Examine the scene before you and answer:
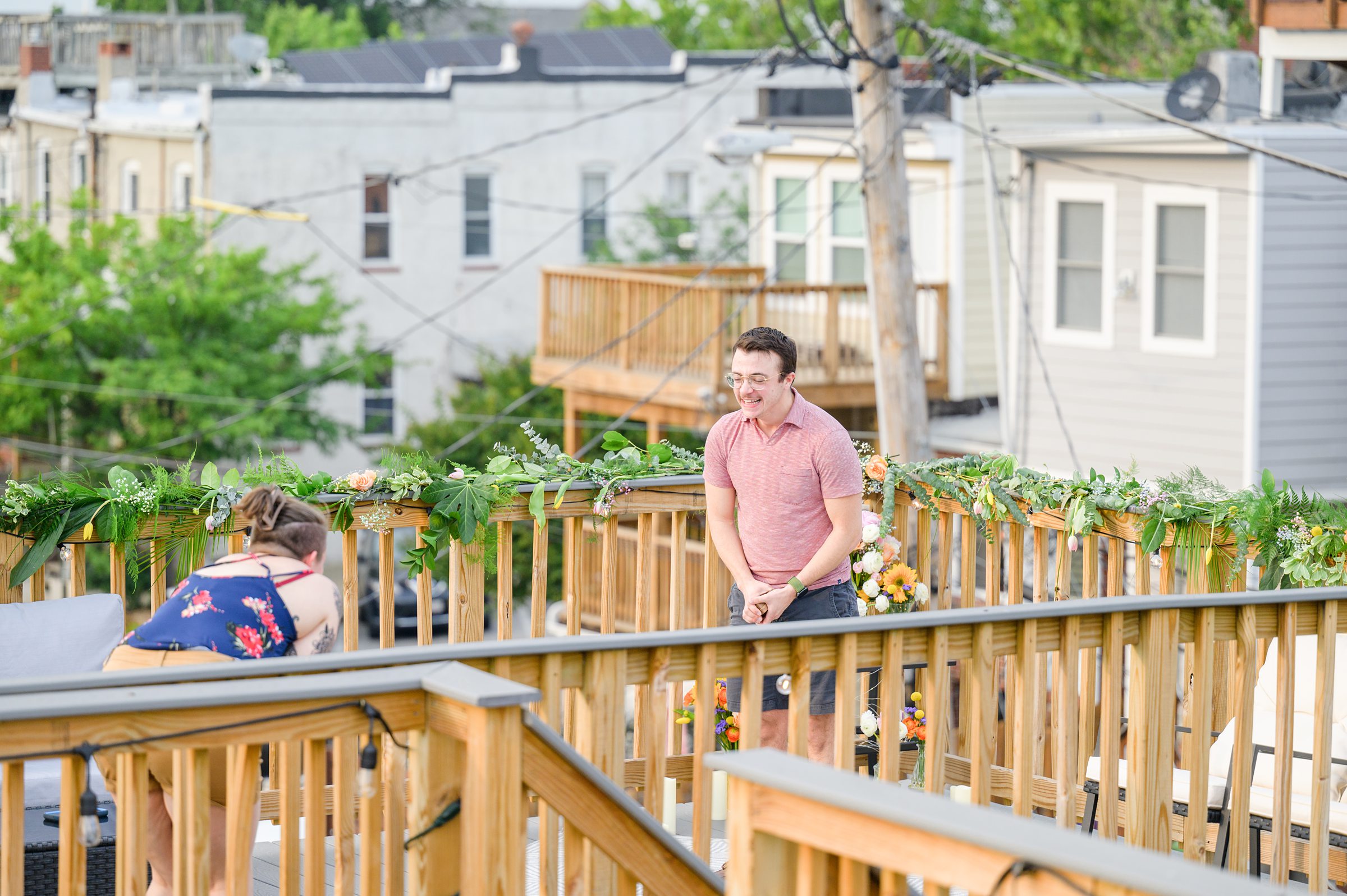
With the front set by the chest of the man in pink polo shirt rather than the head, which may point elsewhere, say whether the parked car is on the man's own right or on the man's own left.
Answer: on the man's own right

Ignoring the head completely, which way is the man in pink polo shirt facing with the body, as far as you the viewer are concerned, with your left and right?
facing the viewer and to the left of the viewer

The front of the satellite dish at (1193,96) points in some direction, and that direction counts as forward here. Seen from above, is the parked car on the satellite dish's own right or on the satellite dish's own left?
on the satellite dish's own right

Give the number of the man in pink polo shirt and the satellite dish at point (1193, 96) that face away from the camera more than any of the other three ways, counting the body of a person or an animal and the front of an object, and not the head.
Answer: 0

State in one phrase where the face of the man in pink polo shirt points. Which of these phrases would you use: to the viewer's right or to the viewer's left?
to the viewer's left

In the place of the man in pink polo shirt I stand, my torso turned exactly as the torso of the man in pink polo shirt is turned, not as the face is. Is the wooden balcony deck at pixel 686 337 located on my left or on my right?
on my right

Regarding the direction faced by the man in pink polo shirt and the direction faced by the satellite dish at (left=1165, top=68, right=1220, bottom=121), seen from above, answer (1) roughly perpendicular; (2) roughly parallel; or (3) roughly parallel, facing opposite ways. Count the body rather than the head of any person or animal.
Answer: roughly parallel

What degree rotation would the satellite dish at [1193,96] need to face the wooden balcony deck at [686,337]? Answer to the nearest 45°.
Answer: approximately 45° to its right

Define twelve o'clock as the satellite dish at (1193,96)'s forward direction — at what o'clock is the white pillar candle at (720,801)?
The white pillar candle is roughly at 11 o'clock from the satellite dish.
